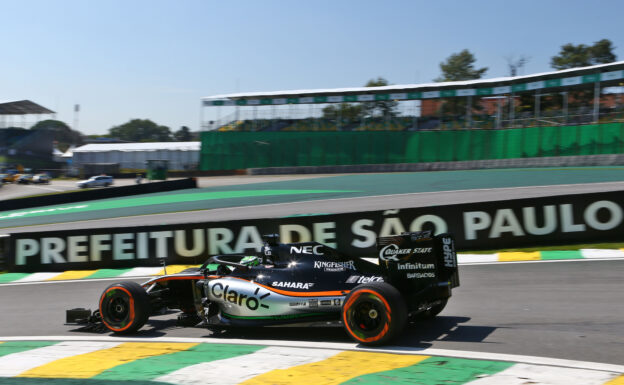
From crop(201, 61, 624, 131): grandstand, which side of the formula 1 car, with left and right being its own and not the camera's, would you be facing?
right

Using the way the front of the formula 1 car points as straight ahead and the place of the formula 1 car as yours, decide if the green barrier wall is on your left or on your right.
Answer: on your right

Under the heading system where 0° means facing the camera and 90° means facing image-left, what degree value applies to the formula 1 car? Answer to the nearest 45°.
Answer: approximately 135°
